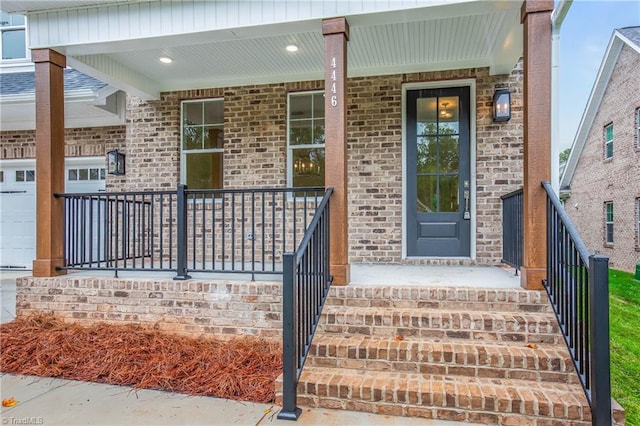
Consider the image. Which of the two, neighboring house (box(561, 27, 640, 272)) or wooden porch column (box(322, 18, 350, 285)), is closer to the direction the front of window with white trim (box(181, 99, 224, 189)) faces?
the wooden porch column

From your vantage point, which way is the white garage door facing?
toward the camera

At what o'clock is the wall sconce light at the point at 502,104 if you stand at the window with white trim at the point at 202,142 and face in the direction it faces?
The wall sconce light is roughly at 10 o'clock from the window with white trim.

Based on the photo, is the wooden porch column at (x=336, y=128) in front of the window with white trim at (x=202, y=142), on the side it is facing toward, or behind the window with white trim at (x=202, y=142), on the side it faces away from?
in front

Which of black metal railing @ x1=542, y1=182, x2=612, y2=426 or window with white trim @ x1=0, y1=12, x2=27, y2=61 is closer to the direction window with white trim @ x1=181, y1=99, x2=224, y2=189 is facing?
the black metal railing

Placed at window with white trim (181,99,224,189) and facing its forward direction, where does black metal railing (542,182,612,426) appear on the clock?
The black metal railing is roughly at 11 o'clock from the window with white trim.

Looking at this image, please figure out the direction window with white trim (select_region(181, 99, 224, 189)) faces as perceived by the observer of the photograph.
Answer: facing the viewer

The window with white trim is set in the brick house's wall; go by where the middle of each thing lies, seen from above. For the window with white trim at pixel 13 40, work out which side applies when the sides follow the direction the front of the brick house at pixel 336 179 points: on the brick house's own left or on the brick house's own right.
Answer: on the brick house's own right

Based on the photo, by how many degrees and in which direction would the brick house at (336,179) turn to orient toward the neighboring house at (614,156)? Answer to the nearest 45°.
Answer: approximately 135° to its left

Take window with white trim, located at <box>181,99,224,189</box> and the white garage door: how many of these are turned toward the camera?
2

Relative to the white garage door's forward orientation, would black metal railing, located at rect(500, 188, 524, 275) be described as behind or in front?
in front
